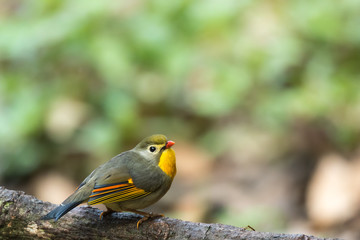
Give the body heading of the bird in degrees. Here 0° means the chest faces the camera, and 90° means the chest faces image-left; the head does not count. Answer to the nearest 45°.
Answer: approximately 270°
